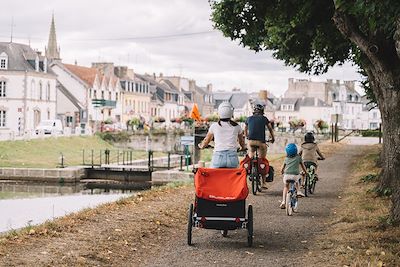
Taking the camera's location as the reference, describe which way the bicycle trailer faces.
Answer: facing away from the viewer

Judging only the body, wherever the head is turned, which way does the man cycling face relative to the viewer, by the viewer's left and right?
facing away from the viewer

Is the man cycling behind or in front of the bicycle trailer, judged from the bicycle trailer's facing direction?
in front

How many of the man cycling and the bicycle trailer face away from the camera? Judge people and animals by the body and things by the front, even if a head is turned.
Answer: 2

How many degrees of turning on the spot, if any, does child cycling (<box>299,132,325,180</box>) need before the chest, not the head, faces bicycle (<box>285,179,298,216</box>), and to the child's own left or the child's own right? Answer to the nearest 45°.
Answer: approximately 180°

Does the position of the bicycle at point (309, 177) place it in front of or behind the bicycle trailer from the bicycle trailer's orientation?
in front

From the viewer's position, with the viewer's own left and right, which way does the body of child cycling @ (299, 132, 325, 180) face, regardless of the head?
facing away from the viewer

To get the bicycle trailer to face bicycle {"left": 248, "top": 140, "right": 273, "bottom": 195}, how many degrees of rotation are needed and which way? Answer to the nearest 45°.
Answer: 0° — it already faces it

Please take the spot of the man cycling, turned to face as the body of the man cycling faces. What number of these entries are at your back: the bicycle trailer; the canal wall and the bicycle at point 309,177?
1

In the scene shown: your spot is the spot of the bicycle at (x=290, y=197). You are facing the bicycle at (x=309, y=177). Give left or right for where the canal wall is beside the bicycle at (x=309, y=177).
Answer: left

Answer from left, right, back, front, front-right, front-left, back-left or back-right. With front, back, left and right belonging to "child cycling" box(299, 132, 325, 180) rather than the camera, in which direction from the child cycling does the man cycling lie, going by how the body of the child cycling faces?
back-left
